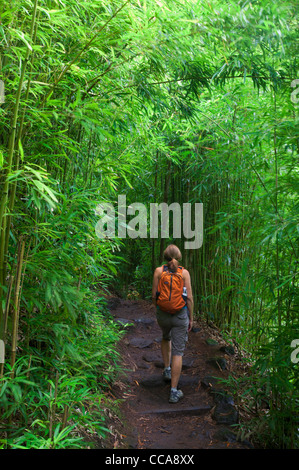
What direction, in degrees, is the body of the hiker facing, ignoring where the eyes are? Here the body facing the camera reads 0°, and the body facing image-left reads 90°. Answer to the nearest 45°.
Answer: approximately 180°

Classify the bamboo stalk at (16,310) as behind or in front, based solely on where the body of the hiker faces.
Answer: behind
